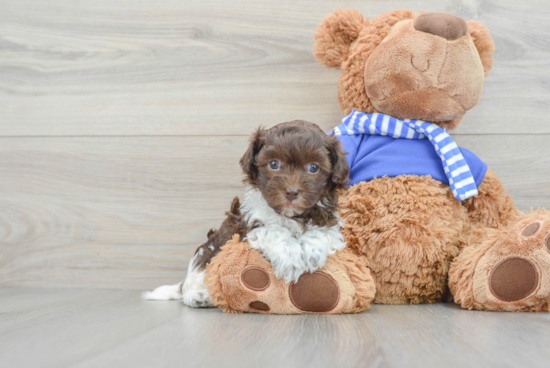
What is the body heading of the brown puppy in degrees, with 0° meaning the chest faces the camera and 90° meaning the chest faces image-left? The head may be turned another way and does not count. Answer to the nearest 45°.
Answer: approximately 315°
